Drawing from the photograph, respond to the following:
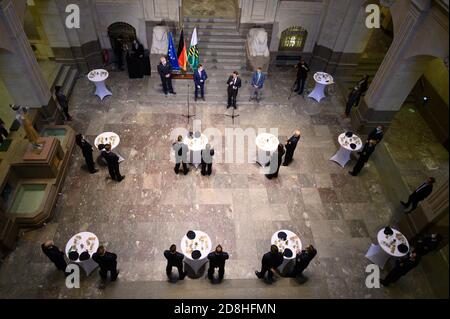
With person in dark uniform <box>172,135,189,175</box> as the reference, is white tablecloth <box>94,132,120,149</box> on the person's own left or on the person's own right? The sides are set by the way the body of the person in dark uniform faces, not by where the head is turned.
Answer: on the person's own left

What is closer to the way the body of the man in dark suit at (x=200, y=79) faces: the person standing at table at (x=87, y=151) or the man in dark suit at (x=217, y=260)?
the man in dark suit

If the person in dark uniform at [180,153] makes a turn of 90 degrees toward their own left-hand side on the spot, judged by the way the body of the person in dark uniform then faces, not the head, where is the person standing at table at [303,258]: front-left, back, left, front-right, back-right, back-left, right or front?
back-left

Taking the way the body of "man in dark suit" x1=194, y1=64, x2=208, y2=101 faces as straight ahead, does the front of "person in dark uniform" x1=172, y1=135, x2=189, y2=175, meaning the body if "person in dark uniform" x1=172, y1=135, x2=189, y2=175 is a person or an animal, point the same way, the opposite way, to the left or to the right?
the opposite way

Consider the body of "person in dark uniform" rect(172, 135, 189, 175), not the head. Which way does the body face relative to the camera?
away from the camera

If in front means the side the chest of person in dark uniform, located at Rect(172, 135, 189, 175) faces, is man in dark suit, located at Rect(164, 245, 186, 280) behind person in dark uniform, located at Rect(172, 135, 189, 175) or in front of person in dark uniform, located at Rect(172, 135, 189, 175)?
behind

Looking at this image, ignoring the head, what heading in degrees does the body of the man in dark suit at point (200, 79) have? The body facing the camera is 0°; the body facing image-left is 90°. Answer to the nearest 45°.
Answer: approximately 0°

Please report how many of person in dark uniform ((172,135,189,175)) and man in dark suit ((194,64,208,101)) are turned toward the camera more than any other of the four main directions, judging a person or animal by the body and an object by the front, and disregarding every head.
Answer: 1

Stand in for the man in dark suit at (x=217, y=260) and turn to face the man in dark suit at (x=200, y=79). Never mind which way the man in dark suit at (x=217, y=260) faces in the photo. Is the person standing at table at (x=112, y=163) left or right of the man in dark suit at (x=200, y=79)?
left
